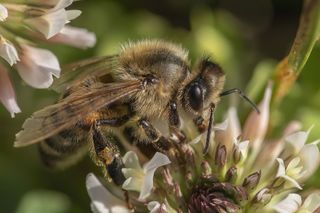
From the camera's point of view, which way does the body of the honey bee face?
to the viewer's right

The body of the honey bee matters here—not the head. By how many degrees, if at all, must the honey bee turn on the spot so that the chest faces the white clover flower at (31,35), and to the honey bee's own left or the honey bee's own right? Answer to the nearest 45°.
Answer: approximately 135° to the honey bee's own left
